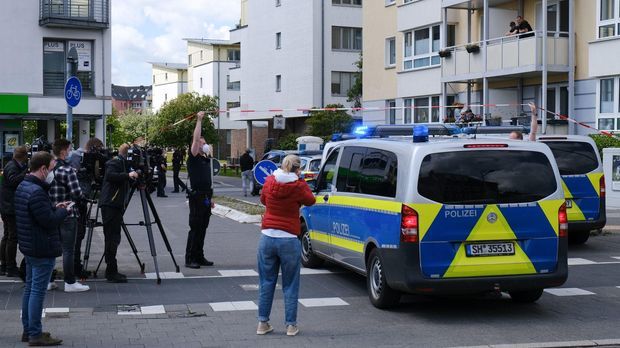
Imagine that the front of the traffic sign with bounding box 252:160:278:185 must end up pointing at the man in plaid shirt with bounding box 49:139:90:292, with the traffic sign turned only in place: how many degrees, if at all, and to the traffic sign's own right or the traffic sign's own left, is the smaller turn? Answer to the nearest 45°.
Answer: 0° — it already faces them

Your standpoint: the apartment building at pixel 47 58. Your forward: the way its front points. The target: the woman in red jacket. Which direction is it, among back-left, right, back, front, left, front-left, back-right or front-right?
front

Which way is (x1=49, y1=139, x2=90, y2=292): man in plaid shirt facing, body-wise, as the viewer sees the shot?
to the viewer's right

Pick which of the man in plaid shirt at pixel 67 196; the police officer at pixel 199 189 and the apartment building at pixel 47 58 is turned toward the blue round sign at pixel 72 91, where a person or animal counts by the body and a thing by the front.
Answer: the apartment building

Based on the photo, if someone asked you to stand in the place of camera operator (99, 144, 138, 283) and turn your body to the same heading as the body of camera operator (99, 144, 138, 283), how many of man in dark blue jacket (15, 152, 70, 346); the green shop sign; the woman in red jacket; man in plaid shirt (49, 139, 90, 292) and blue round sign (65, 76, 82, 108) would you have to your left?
2

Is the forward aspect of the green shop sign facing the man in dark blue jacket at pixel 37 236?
yes

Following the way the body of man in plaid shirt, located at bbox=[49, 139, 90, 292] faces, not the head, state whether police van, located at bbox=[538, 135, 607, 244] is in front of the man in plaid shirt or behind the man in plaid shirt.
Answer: in front

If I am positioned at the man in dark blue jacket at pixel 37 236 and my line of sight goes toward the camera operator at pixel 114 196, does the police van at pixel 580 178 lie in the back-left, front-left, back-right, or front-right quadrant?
front-right

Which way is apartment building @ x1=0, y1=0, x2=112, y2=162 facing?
toward the camera

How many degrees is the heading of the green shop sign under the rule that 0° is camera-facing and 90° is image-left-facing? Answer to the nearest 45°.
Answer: approximately 0°

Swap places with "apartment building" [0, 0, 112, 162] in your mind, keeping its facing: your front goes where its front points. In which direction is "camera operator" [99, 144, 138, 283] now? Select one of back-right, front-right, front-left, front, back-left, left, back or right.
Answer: front

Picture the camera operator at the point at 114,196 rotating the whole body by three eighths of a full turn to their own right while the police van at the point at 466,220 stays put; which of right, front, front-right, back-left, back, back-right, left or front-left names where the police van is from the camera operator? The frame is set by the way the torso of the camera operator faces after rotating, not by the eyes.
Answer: left

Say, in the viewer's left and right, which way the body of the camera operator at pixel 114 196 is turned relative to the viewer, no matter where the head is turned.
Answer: facing to the right of the viewer
